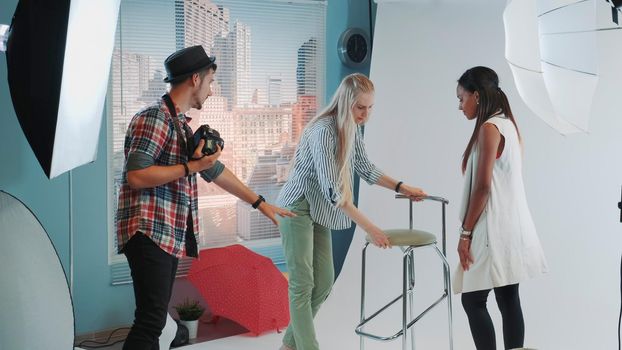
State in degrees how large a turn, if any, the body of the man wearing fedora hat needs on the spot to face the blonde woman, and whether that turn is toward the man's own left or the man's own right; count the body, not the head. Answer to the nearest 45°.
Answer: approximately 45° to the man's own left

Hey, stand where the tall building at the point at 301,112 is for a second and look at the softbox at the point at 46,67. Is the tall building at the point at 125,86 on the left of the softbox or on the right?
right

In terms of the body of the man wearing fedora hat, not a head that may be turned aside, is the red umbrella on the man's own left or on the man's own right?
on the man's own left

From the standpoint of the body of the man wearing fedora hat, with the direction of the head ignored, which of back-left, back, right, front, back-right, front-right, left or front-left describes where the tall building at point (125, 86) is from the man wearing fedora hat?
left

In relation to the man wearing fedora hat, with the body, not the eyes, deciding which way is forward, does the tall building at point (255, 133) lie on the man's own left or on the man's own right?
on the man's own left

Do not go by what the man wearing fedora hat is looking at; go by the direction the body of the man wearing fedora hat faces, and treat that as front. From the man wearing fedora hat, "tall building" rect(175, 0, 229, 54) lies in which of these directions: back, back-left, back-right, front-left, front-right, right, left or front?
left

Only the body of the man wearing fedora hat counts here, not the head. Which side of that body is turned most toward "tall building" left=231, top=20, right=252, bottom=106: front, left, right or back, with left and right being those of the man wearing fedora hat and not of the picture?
left

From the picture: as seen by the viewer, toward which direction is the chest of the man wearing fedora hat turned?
to the viewer's right
